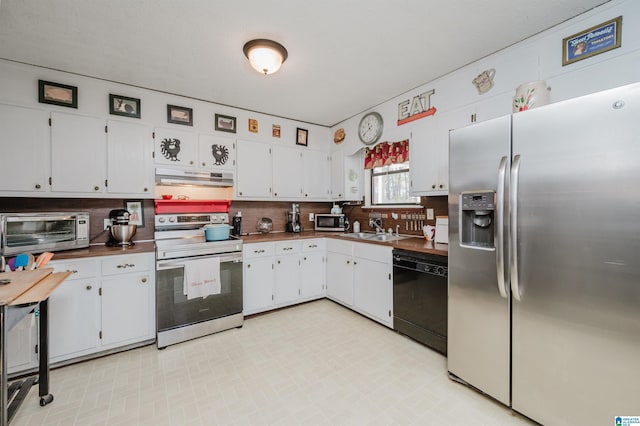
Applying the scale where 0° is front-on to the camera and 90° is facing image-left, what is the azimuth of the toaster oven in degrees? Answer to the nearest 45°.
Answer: approximately 0°

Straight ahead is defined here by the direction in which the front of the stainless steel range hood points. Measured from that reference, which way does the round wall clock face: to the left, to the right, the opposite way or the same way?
to the right

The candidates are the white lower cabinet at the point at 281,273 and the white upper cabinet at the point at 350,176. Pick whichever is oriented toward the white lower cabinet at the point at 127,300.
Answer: the white upper cabinet

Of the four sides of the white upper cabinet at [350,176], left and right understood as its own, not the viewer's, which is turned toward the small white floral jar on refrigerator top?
left

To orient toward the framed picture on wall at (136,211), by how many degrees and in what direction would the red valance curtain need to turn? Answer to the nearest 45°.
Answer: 0° — it already faces it

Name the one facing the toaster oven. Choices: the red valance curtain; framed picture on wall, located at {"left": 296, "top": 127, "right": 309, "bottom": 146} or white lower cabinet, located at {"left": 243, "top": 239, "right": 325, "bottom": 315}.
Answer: the red valance curtain

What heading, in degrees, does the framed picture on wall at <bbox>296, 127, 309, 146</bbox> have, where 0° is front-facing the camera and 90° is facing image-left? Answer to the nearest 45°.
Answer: approximately 315°

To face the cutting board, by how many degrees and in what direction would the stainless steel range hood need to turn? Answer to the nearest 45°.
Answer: approximately 45° to its right

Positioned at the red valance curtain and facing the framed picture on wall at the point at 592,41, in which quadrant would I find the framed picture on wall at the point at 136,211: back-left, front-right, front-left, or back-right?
back-right
